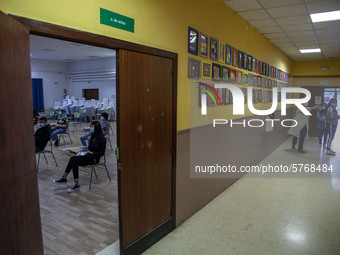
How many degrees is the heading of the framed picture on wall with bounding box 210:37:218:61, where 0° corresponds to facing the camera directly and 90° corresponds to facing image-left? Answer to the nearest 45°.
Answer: approximately 315°

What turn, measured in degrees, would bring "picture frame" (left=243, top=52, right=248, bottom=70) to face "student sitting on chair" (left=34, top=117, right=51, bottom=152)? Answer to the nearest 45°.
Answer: approximately 135° to its right

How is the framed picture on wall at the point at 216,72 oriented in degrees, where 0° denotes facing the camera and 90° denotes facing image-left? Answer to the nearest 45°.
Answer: approximately 315°

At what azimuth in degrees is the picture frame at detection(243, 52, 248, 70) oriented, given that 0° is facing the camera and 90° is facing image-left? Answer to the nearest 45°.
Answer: approximately 315°

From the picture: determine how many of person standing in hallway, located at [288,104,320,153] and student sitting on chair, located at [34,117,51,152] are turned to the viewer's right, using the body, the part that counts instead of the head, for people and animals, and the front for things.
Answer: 1

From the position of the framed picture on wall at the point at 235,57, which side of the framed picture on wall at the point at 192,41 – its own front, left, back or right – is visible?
left

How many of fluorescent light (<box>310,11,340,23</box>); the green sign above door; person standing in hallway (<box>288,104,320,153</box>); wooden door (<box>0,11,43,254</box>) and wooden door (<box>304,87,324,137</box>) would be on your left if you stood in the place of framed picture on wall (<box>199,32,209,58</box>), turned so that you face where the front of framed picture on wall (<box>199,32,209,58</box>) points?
3

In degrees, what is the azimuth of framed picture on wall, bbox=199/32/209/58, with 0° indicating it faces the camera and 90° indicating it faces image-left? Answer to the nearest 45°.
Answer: approximately 315°

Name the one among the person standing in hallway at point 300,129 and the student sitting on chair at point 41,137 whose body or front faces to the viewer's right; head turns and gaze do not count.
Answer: the person standing in hallway

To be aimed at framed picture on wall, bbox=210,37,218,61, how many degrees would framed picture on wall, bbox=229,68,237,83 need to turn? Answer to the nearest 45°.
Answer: approximately 45° to its right
